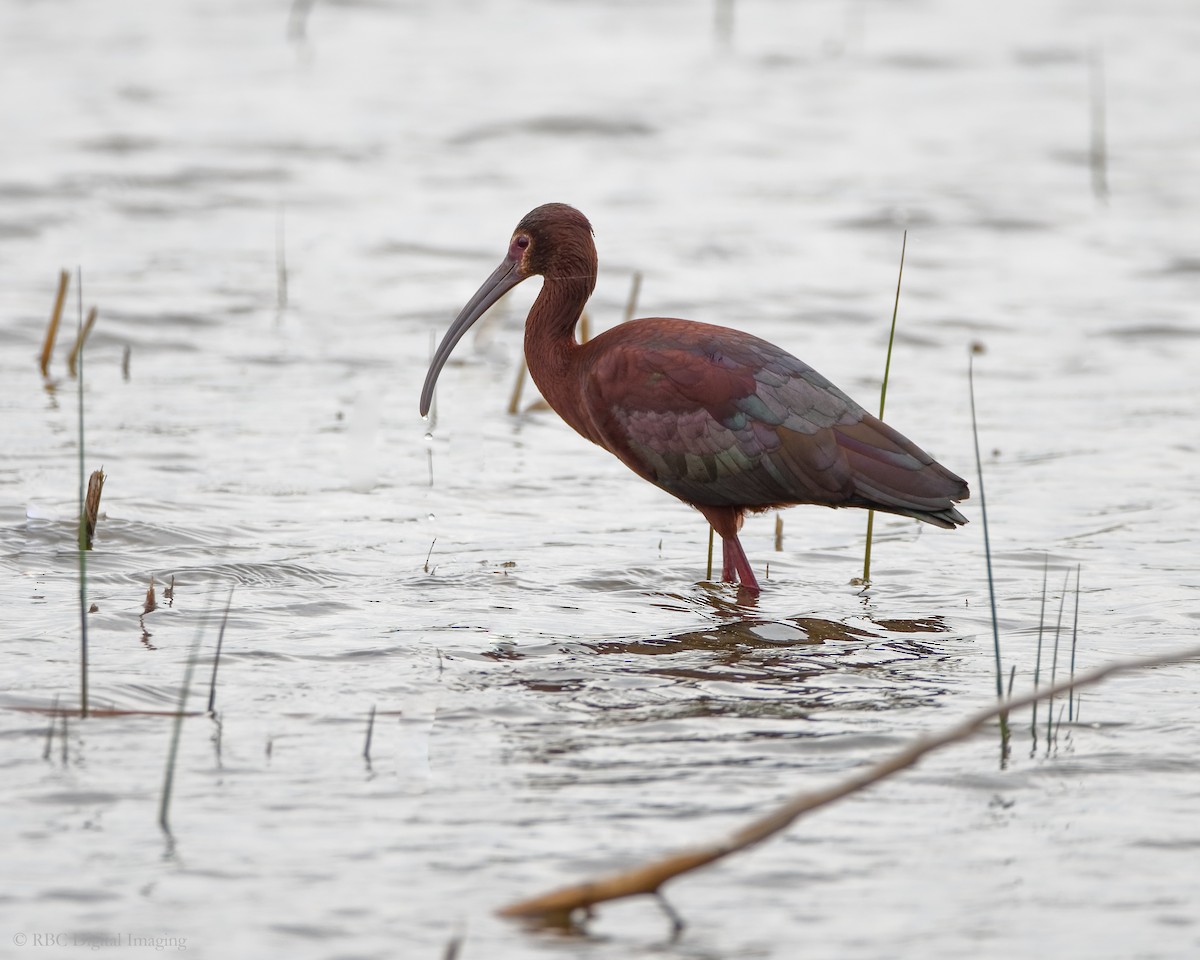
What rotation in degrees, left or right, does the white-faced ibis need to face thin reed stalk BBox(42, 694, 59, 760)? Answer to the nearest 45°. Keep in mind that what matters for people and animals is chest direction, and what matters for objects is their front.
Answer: approximately 45° to its left

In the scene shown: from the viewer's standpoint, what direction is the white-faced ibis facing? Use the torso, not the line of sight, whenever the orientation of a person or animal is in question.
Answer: to the viewer's left

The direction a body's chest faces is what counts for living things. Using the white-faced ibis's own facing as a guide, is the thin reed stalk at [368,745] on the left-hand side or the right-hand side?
on its left

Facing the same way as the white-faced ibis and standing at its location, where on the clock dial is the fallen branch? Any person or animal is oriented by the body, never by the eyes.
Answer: The fallen branch is roughly at 9 o'clock from the white-faced ibis.

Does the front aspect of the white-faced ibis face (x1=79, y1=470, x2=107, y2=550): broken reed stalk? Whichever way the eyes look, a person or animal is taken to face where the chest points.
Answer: yes

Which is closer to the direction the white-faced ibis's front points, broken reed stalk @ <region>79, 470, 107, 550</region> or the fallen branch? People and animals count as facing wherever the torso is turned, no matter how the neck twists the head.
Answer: the broken reed stalk
